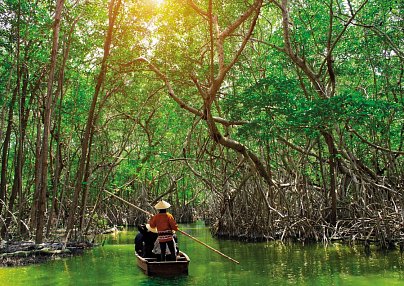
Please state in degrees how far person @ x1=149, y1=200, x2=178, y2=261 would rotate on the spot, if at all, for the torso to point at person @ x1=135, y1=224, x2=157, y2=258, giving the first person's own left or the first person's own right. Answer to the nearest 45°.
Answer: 0° — they already face them

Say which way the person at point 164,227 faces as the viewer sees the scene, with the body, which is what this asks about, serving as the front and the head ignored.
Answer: away from the camera
